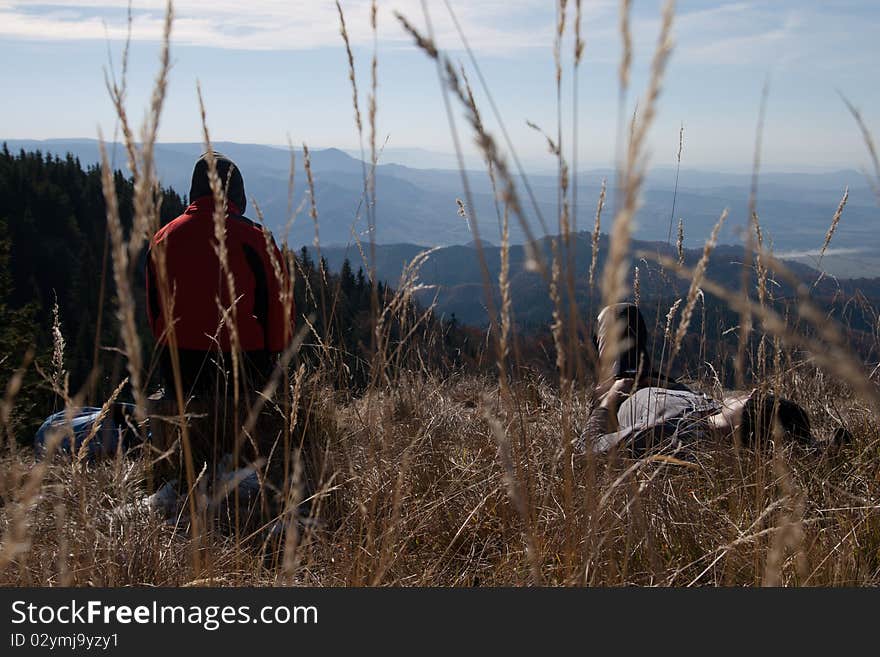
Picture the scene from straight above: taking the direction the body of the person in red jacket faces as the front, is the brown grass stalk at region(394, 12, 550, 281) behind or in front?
behind

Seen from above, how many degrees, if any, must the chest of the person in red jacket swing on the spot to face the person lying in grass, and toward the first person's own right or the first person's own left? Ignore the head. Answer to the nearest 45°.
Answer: approximately 135° to the first person's own right

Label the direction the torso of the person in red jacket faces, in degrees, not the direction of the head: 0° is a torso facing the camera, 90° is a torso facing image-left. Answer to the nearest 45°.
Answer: approximately 180°

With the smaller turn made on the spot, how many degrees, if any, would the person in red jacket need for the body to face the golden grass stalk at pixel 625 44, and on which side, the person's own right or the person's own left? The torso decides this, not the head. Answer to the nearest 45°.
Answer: approximately 180°

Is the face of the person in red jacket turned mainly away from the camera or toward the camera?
away from the camera

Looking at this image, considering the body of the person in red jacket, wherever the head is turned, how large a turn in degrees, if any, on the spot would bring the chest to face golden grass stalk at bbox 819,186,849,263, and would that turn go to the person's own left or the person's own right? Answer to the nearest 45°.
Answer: approximately 135° to the person's own right

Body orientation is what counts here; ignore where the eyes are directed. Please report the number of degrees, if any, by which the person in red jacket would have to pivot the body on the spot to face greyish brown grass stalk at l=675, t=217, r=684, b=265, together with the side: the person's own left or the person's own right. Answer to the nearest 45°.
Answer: approximately 135° to the person's own right

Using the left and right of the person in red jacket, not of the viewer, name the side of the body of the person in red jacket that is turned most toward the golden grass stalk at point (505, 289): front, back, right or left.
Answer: back

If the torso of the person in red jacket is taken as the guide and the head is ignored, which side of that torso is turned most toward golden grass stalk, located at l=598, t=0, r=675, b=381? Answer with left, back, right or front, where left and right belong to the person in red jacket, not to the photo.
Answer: back

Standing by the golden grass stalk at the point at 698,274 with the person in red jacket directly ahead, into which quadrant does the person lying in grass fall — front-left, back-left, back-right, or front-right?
front-right
